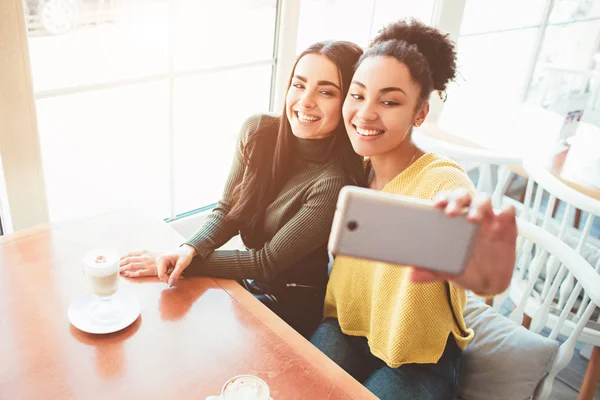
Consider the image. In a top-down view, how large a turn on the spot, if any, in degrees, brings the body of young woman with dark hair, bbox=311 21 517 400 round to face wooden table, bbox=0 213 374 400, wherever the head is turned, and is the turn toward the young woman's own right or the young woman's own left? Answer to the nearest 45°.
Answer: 0° — they already face it

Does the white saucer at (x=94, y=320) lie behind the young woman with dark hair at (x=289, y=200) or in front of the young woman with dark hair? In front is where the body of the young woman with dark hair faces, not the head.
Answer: in front

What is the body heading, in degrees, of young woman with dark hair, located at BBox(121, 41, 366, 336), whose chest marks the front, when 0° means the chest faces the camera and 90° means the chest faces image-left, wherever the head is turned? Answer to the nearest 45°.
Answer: approximately 45°

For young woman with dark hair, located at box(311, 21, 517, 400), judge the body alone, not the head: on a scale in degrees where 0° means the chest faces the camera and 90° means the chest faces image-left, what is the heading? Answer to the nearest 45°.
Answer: approximately 45°
